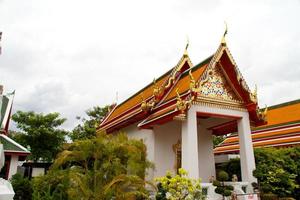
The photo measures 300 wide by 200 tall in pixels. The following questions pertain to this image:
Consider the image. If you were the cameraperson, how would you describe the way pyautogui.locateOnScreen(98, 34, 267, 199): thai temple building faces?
facing the viewer and to the right of the viewer

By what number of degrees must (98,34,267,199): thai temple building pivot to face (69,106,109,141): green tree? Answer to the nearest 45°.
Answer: approximately 180°

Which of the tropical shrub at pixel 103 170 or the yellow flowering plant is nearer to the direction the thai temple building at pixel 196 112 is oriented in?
the yellow flowering plant

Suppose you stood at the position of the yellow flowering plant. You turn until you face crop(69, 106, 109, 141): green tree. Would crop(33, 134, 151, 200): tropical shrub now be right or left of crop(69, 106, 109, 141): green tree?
left

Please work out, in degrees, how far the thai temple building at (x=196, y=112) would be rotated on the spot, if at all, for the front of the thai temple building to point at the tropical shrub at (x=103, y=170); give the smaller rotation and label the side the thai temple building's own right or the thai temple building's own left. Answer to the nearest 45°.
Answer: approximately 90° to the thai temple building's own right

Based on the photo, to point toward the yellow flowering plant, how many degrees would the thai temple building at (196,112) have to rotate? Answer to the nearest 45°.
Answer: approximately 45° to its right

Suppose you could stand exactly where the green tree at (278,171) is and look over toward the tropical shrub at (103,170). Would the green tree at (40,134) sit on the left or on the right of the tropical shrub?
right

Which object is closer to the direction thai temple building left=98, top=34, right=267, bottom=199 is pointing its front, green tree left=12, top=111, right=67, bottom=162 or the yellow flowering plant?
the yellow flowering plant

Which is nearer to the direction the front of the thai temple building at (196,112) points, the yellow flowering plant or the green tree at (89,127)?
the yellow flowering plant

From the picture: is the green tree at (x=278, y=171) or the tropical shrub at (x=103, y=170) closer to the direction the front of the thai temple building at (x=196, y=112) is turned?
the green tree
